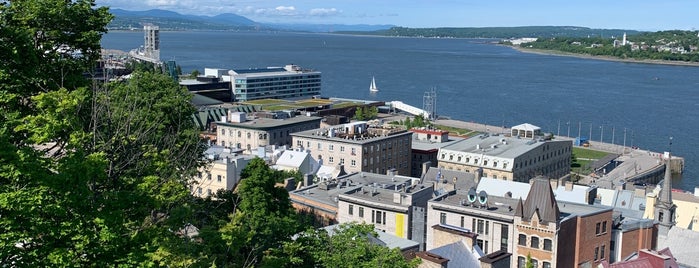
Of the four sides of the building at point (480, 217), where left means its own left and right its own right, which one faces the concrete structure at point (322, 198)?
right

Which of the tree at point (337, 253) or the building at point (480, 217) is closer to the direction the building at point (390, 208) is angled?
the tree

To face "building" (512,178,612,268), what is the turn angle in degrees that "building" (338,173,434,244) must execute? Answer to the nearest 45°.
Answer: approximately 90° to its left

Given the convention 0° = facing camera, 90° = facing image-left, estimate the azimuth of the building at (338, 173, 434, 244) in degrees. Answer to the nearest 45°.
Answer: approximately 45°

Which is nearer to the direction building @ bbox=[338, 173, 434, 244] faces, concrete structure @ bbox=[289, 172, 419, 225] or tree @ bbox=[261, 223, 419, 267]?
the tree

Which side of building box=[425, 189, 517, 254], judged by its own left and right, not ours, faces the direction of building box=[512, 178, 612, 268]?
left

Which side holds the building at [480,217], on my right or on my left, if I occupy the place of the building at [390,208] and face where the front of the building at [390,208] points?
on my left

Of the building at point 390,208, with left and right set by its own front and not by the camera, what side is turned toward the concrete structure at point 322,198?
right

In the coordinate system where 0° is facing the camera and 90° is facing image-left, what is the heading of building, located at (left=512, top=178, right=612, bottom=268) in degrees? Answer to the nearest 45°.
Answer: approximately 45°

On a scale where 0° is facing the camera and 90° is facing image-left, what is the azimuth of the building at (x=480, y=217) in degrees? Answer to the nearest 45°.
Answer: approximately 45°

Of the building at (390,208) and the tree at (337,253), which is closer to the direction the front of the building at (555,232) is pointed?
the tree
